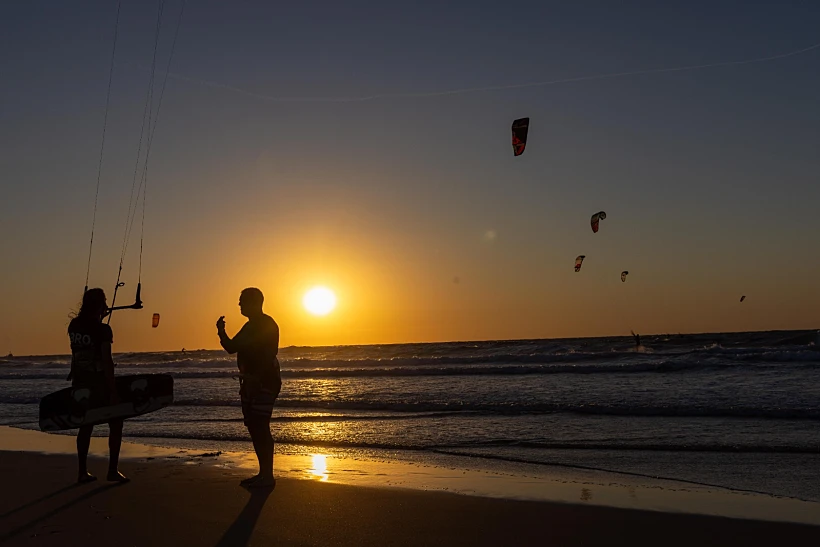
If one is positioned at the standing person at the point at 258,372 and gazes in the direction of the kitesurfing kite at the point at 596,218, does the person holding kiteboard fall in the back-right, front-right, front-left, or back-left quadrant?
back-left

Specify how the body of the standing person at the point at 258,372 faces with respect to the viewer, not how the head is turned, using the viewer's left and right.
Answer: facing to the left of the viewer

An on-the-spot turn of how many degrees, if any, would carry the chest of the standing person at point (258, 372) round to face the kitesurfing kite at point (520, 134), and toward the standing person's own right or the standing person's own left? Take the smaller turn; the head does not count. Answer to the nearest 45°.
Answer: approximately 135° to the standing person's own right

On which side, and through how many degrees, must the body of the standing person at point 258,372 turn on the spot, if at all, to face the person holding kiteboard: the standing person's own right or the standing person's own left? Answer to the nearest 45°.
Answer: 0° — they already face them

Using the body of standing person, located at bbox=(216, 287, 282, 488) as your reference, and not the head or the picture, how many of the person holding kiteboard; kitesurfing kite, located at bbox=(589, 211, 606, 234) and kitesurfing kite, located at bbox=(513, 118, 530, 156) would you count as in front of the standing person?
1

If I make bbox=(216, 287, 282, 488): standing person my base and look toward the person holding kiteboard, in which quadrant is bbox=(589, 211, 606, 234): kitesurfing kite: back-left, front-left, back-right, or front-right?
back-right

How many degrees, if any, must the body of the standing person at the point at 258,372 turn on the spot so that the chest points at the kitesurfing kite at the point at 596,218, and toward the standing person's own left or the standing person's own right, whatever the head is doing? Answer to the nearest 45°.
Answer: approximately 135° to the standing person's own right

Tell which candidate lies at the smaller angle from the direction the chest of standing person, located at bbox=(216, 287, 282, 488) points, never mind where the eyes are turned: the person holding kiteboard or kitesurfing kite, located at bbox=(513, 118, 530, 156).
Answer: the person holding kiteboard

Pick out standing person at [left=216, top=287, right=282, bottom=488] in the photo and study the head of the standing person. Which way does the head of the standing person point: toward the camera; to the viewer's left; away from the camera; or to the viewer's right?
to the viewer's left
